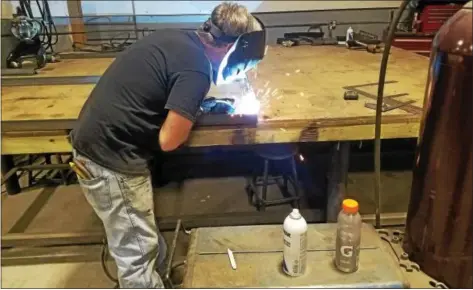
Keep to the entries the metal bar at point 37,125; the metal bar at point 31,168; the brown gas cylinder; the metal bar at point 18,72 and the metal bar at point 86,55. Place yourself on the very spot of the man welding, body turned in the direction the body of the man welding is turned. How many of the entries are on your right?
1

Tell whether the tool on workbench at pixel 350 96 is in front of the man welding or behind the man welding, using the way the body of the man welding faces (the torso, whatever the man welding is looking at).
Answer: in front

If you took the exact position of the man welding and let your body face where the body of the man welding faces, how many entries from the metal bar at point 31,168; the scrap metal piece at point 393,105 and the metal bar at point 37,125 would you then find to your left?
2

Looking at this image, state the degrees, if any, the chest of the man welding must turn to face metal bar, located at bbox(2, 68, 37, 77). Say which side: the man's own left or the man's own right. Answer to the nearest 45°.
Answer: approximately 90° to the man's own left

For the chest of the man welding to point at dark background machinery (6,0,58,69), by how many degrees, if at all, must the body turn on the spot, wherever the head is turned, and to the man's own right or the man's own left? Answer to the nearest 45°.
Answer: approximately 90° to the man's own left

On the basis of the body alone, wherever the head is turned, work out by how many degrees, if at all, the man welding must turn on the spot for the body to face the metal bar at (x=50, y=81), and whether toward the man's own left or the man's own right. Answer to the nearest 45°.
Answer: approximately 90° to the man's own left

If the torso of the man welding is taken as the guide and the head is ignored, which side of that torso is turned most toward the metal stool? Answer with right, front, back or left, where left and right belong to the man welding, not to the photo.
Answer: front

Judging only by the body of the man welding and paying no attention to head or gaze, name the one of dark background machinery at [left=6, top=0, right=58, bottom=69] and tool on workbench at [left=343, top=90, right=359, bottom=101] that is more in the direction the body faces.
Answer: the tool on workbench

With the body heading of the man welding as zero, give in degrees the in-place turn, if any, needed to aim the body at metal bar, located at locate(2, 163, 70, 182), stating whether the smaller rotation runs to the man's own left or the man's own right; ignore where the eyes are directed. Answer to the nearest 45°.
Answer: approximately 90° to the man's own left

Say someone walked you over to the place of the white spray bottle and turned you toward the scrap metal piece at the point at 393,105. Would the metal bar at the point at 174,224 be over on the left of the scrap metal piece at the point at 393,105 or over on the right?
left

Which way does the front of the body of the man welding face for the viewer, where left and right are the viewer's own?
facing away from the viewer and to the right of the viewer

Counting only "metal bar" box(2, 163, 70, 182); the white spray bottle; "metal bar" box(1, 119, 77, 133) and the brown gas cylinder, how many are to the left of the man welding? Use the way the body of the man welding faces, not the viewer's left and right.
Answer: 2

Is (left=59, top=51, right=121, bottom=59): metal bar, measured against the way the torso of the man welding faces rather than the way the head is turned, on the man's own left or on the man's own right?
on the man's own left
